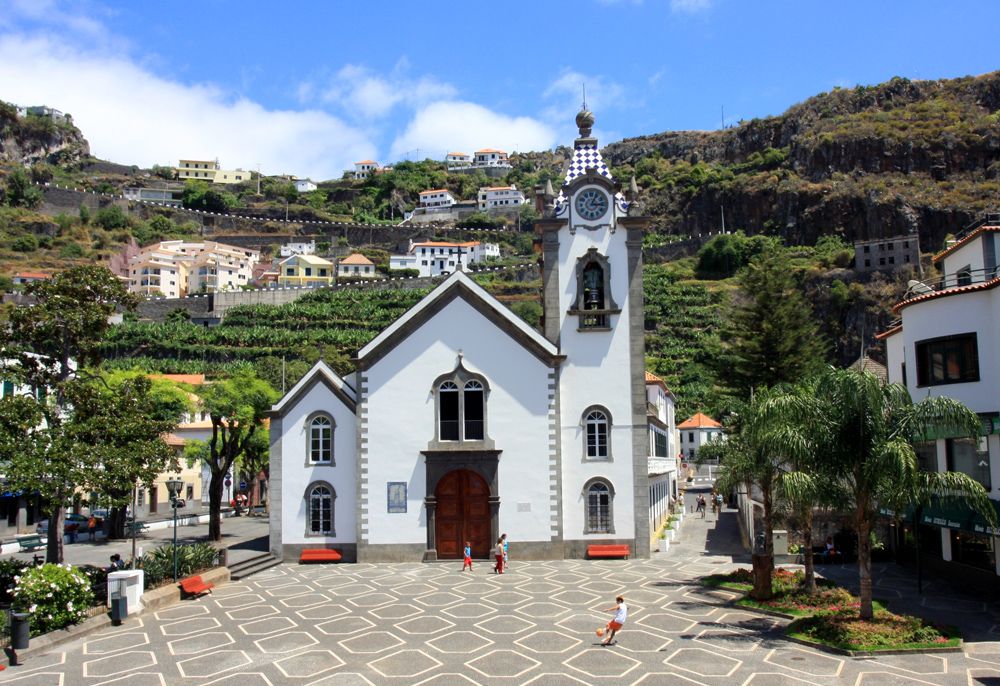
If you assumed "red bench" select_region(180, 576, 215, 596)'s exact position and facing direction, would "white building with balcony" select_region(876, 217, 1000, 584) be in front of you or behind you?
in front

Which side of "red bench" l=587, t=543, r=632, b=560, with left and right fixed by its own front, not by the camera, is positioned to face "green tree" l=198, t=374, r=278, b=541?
right

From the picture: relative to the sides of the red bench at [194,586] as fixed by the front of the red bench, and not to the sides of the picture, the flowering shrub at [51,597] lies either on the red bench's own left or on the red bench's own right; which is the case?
on the red bench's own right

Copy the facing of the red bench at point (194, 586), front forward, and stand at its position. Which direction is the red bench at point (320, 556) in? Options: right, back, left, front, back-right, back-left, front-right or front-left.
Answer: left

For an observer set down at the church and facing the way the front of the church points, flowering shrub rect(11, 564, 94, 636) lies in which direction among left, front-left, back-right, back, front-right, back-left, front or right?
front-right

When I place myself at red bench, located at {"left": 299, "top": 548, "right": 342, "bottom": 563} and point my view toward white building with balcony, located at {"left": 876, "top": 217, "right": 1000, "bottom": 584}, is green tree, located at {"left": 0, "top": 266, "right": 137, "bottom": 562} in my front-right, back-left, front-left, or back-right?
back-right

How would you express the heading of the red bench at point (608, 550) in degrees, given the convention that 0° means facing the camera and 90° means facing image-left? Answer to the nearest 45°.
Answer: approximately 0°

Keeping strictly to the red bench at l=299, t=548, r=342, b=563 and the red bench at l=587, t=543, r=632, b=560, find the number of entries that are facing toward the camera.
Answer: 2
